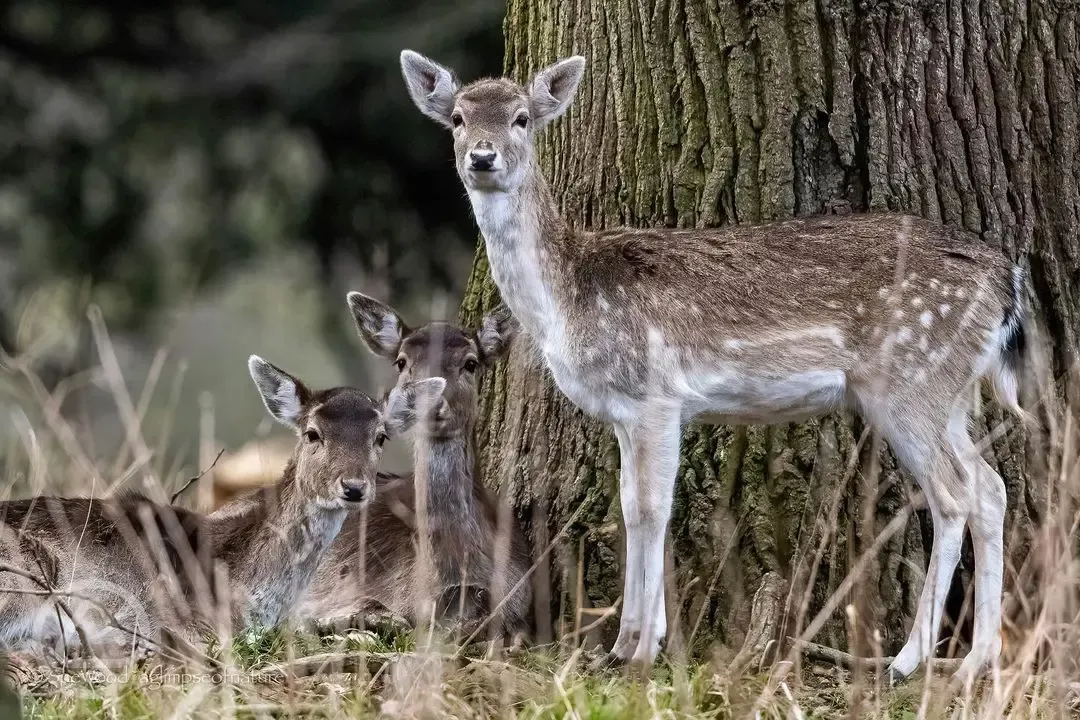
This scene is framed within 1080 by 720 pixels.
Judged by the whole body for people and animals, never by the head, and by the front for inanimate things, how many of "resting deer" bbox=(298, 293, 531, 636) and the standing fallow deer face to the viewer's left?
1

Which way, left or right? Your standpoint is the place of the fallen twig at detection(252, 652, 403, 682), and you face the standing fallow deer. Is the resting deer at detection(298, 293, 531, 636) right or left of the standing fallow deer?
left

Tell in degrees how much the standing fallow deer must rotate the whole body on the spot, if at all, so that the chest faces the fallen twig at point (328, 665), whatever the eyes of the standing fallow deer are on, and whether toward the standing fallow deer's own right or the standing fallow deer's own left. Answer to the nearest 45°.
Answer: approximately 45° to the standing fallow deer's own left

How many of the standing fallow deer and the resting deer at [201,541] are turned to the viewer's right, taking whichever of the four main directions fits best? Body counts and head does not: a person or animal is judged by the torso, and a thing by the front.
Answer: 1

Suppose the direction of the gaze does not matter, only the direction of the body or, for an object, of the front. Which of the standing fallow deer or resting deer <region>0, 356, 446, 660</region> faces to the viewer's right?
the resting deer

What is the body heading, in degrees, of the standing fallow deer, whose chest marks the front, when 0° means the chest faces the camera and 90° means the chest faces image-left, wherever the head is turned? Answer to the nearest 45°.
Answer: approximately 90°

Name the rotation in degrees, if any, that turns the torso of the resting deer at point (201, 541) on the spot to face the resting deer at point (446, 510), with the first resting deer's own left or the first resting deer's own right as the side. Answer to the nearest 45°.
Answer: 0° — it already faces it

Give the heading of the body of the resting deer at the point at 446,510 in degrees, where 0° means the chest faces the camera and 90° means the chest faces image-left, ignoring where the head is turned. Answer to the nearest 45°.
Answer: approximately 315°

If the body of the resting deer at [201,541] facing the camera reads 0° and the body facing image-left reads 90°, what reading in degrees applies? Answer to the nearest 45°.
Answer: approximately 270°

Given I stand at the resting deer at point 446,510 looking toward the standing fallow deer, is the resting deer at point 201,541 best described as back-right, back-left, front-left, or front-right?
back-right

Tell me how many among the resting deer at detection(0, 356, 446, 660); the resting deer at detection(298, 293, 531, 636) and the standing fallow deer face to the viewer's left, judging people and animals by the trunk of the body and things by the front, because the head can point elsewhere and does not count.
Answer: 1

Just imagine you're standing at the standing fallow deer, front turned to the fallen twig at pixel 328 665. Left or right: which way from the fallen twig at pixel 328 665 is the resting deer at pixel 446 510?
right

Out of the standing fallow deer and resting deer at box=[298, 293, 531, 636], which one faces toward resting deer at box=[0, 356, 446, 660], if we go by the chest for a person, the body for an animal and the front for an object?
the standing fallow deer
